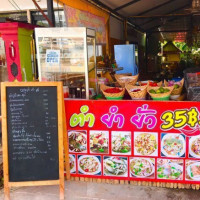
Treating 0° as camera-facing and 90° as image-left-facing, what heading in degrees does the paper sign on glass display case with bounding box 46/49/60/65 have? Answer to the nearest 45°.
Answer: approximately 0°

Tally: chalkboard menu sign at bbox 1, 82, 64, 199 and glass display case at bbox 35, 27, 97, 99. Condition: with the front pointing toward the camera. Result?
2

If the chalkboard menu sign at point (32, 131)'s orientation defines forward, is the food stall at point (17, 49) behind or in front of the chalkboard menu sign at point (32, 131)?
behind

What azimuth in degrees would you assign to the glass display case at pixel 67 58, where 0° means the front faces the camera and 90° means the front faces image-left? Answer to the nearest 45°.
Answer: approximately 0°

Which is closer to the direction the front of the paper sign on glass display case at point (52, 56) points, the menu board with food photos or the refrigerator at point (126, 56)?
the menu board with food photos

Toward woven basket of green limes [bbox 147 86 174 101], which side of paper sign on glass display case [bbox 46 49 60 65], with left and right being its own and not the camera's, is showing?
left

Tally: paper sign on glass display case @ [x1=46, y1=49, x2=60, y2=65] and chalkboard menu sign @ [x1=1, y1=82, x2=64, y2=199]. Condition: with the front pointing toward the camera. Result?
2
